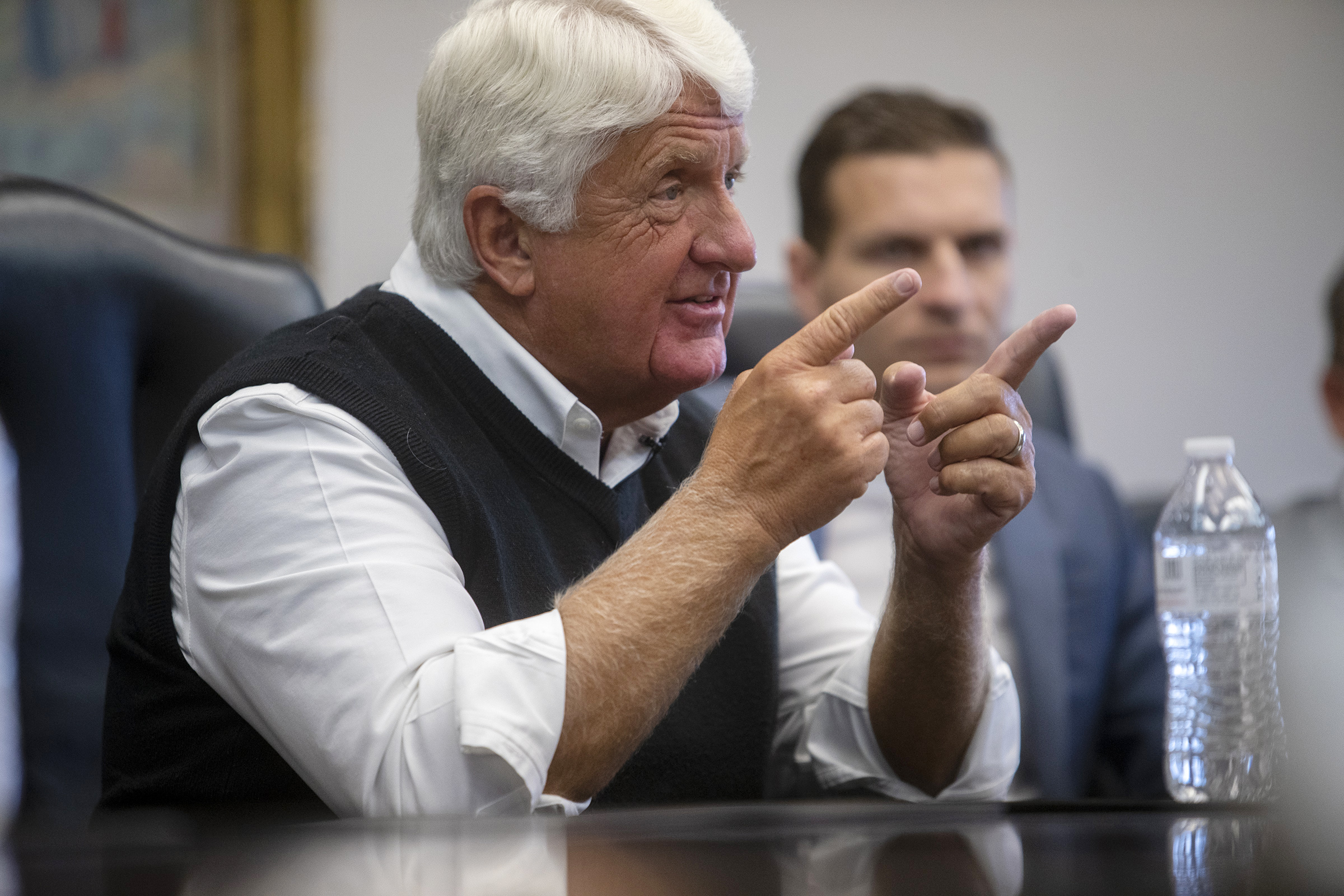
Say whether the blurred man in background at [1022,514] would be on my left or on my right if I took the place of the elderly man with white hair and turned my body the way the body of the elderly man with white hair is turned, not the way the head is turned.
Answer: on my left

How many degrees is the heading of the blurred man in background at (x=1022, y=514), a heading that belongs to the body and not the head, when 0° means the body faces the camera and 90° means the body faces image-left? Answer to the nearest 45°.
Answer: approximately 0°

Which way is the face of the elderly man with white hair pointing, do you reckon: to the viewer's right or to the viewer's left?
to the viewer's right

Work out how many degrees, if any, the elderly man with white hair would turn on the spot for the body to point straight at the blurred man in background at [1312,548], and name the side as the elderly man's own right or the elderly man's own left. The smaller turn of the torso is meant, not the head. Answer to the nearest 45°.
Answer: approximately 90° to the elderly man's own left

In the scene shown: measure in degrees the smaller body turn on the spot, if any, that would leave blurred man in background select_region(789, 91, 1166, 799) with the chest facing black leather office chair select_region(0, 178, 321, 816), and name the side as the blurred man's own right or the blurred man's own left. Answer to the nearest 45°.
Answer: approximately 45° to the blurred man's own right

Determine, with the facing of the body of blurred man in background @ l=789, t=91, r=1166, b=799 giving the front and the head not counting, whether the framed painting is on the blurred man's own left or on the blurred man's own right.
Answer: on the blurred man's own right
